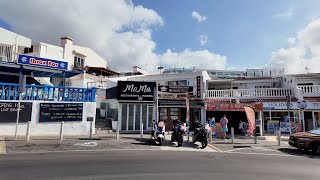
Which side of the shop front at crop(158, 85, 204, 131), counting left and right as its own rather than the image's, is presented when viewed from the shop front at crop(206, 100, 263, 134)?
left

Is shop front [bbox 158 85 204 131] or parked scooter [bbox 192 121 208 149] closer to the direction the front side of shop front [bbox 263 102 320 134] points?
the parked scooter

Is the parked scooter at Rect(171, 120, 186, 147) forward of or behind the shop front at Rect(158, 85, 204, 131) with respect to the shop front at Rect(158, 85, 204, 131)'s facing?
forward

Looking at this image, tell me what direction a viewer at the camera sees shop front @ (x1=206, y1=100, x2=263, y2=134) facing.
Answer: facing the viewer

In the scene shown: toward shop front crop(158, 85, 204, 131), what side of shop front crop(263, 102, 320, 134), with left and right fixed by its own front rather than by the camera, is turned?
right

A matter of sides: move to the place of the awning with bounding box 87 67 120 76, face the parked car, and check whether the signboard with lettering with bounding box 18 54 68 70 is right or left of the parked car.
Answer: right

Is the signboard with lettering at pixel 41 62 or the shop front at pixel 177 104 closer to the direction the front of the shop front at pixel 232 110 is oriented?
the signboard with lettering

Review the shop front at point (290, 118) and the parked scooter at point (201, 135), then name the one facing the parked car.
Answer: the shop front
